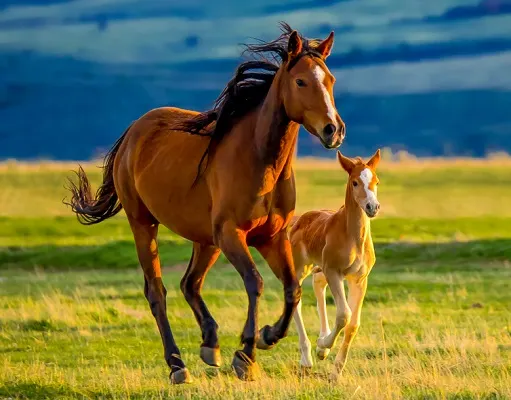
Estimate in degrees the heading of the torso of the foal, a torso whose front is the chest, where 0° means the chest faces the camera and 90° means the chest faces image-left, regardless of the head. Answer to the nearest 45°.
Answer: approximately 315°

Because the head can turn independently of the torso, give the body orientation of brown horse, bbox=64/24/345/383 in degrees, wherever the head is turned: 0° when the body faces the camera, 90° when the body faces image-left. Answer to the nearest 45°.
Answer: approximately 315°

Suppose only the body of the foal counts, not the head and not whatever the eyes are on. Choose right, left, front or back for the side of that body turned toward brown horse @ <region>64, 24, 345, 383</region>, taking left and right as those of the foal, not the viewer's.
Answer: right
